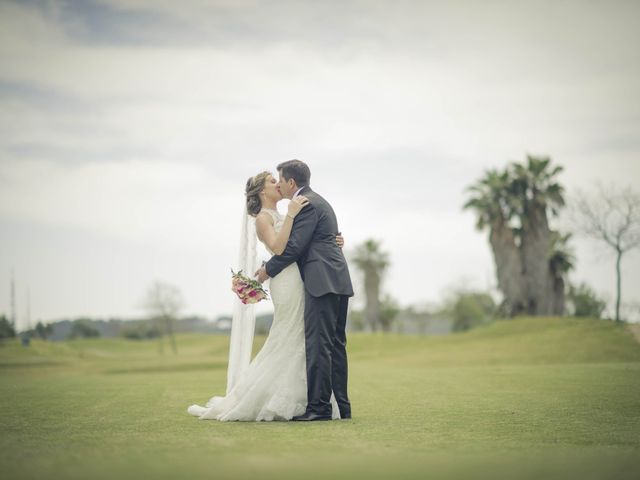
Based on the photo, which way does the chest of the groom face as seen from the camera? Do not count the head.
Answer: to the viewer's left

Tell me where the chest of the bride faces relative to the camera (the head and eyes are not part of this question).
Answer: to the viewer's right

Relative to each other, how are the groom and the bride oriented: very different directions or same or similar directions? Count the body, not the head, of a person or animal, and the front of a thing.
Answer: very different directions

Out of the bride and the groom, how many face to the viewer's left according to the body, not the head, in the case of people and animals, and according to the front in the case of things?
1

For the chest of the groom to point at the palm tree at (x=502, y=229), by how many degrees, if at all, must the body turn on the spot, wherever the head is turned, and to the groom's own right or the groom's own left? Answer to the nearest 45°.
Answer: approximately 90° to the groom's own right

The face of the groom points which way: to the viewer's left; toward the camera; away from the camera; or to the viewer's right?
to the viewer's left
